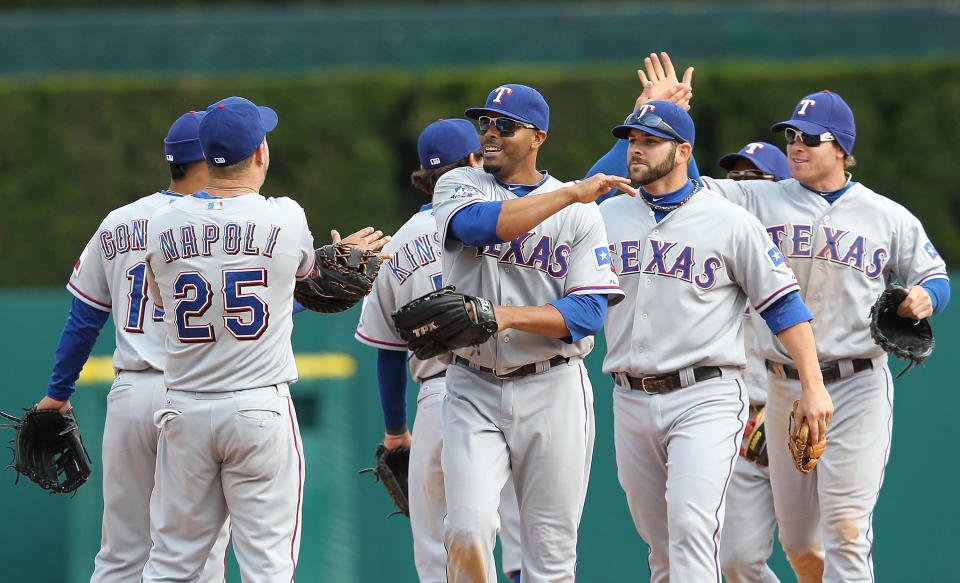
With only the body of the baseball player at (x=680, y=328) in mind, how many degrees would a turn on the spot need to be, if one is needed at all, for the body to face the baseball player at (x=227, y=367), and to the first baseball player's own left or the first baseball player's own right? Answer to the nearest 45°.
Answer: approximately 90° to the first baseball player's own right

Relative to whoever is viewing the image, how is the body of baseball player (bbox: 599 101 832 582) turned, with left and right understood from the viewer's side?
facing the viewer and to the left of the viewer

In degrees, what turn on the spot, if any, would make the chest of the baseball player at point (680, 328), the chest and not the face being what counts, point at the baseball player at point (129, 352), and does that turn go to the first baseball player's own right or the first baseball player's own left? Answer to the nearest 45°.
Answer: approximately 45° to the first baseball player's own right

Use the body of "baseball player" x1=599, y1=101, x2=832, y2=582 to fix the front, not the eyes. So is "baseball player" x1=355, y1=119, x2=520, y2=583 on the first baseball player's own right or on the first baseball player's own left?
on the first baseball player's own right

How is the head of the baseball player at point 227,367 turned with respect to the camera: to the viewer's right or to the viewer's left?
to the viewer's right

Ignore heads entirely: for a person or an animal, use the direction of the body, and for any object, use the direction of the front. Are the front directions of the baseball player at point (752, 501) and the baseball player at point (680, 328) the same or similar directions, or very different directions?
same or similar directions

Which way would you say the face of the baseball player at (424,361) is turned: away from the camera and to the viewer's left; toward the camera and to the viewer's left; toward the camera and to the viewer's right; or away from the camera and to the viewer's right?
away from the camera and to the viewer's right

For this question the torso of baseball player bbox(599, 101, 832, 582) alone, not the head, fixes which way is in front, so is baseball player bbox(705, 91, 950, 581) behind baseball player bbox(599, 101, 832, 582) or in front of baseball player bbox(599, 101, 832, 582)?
behind

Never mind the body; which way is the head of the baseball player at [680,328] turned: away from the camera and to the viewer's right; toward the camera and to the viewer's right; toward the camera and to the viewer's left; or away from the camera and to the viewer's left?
toward the camera and to the viewer's left

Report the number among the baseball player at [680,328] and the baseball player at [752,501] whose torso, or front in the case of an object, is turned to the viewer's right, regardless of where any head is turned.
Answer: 0
